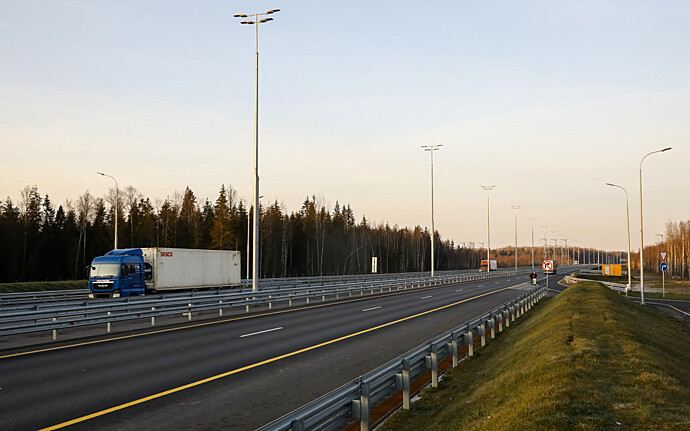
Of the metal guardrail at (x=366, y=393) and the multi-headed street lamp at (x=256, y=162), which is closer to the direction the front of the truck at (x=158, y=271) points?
the metal guardrail

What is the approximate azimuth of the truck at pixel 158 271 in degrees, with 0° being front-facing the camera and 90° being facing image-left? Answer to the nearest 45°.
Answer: approximately 45°

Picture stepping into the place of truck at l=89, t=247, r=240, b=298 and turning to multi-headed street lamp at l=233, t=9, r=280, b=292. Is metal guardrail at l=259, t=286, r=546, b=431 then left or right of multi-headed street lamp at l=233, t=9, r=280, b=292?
right
